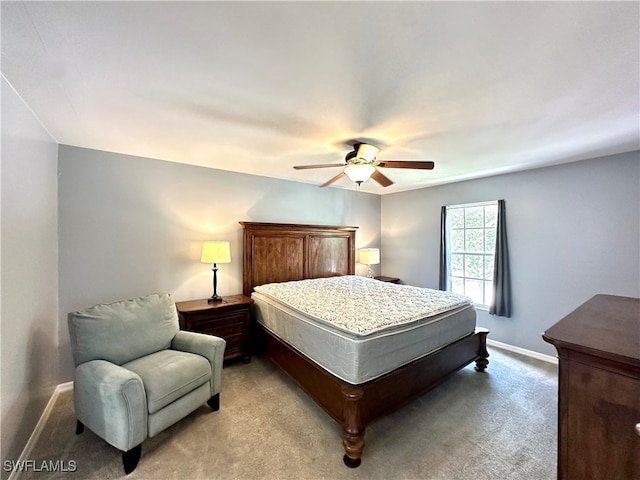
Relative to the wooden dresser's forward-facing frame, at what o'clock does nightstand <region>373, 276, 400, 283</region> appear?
The nightstand is roughly at 3 o'clock from the wooden dresser.

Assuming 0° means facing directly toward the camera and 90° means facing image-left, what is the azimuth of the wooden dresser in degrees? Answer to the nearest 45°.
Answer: approximately 45°

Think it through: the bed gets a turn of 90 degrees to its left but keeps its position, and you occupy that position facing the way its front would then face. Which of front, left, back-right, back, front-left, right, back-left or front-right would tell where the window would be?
front

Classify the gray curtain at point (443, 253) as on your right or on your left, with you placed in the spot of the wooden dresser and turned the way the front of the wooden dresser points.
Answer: on your right

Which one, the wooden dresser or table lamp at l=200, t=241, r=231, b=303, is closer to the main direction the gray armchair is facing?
the wooden dresser

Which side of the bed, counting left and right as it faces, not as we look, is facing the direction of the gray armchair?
right

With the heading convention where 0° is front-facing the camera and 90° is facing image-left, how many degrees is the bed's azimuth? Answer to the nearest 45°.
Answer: approximately 315°

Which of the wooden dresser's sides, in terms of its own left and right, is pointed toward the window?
right
